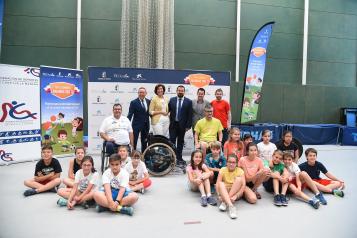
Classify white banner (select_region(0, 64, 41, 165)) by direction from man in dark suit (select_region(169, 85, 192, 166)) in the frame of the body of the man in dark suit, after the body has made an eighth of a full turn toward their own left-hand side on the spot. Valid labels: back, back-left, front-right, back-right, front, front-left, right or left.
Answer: back-right

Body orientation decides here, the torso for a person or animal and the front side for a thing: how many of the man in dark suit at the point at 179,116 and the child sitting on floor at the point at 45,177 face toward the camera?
2

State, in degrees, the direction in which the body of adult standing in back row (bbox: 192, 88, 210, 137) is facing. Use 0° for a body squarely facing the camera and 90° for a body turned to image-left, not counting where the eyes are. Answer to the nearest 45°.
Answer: approximately 0°

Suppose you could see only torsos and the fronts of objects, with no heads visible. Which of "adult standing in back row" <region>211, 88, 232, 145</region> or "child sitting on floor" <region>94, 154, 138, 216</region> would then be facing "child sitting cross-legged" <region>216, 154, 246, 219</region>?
the adult standing in back row

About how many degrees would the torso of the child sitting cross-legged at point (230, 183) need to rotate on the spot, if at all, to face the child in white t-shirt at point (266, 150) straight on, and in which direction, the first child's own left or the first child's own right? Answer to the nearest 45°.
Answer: approximately 135° to the first child's own left

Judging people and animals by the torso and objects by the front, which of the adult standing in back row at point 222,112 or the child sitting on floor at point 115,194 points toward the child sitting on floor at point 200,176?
the adult standing in back row

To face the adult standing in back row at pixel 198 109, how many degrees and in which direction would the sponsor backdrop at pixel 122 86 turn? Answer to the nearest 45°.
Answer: approximately 45° to its left

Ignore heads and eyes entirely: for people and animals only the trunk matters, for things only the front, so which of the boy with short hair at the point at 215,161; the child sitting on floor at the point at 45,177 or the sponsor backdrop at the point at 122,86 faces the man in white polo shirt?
the sponsor backdrop

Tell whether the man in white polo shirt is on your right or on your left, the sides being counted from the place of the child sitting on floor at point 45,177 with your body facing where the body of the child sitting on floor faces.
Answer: on your left
